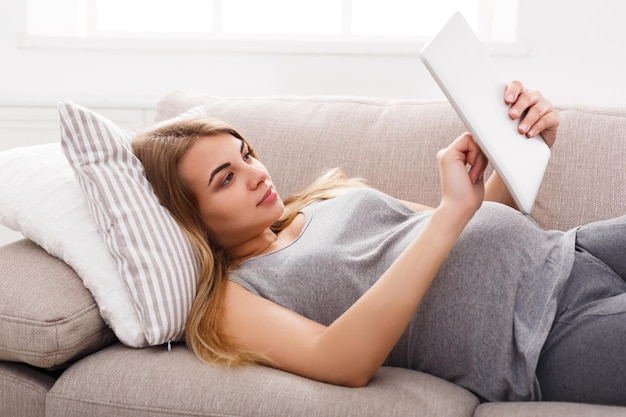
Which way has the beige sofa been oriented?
toward the camera

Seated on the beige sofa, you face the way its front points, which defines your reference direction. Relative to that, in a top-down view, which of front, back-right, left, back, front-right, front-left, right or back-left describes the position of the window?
back
